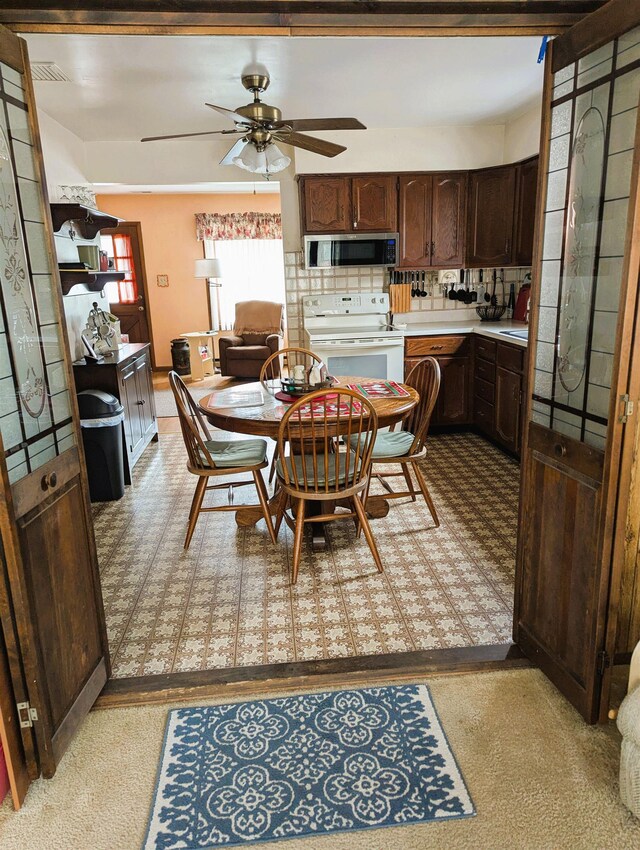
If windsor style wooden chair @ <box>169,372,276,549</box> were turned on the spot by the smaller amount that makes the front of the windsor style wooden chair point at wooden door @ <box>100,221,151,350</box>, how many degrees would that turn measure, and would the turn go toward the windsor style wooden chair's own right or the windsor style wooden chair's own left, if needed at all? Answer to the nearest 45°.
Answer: approximately 90° to the windsor style wooden chair's own left

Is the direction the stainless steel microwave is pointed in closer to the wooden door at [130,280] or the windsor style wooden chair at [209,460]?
the windsor style wooden chair

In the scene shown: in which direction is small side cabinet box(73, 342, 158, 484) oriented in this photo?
to the viewer's right

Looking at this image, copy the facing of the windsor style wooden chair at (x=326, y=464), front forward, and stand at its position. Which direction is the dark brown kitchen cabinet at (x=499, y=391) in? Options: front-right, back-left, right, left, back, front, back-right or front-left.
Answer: front-right

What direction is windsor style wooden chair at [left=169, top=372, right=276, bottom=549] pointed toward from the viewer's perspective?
to the viewer's right

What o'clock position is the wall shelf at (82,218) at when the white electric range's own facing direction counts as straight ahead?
The wall shelf is roughly at 2 o'clock from the white electric range.

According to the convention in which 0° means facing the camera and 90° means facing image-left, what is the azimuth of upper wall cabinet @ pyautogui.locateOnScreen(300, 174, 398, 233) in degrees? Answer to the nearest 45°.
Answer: approximately 0°

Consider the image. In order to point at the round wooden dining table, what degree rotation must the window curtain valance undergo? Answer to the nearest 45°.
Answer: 0° — it already faces it

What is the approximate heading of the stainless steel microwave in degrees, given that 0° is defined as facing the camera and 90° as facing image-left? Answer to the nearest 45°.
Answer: approximately 0°

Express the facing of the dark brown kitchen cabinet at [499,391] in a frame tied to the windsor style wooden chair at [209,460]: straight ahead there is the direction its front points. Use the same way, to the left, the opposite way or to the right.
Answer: the opposite way

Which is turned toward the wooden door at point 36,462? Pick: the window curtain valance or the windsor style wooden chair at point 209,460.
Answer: the window curtain valance
